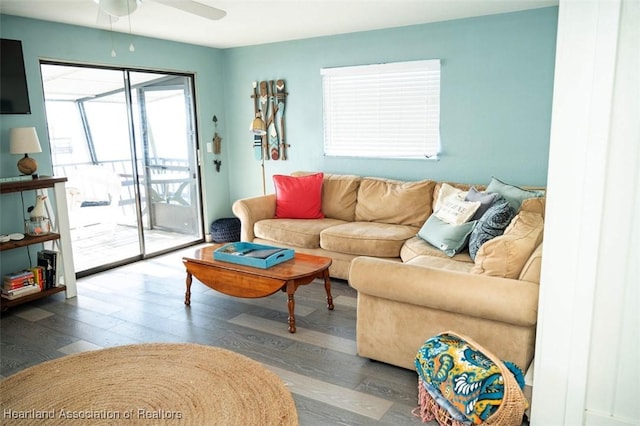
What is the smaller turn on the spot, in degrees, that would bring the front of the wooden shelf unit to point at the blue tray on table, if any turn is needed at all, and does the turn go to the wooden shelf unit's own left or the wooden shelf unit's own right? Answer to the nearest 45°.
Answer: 0° — it already faces it

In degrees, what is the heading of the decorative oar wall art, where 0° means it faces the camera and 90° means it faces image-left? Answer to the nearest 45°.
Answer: approximately 0°

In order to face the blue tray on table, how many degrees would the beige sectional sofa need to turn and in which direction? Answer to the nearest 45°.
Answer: approximately 90° to its right

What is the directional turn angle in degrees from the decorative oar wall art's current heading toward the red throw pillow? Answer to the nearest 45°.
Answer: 0° — it already faces it

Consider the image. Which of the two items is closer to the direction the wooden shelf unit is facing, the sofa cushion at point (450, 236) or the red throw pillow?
the sofa cushion

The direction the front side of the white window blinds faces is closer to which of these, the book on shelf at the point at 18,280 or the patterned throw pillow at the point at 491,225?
the book on shelf

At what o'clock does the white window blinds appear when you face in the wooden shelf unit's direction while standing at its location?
The white window blinds is roughly at 11 o'clock from the wooden shelf unit.

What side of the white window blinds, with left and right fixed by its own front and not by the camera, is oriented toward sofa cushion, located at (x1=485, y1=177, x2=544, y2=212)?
left

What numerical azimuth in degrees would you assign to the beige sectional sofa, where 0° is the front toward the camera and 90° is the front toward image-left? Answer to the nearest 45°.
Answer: approximately 45°
